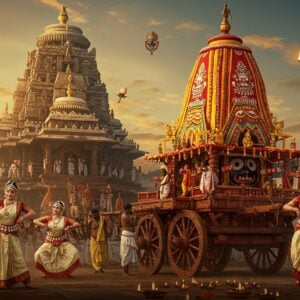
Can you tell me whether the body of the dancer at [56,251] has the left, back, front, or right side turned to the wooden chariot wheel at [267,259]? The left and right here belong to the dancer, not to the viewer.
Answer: left

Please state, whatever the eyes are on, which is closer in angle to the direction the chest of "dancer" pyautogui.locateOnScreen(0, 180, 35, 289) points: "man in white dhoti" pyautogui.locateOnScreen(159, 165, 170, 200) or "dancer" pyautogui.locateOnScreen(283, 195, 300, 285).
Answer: the dancer

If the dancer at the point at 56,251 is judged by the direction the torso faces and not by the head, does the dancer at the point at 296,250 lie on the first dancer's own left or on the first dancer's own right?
on the first dancer's own left

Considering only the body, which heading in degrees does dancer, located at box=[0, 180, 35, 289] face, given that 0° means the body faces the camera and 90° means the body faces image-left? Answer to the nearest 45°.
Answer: approximately 0°

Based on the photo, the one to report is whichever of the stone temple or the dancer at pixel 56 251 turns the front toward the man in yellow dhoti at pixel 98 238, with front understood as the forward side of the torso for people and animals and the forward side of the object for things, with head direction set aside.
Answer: the stone temple

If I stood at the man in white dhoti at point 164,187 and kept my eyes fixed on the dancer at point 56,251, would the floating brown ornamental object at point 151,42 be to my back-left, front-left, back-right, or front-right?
back-right

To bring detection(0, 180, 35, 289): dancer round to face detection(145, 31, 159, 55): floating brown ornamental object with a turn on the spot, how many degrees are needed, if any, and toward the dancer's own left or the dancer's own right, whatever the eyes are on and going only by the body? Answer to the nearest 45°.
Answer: approximately 180°

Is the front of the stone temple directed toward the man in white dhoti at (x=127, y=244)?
yes

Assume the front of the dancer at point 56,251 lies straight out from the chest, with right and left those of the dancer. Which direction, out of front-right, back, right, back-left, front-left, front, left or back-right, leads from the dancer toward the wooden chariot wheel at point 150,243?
back-left
